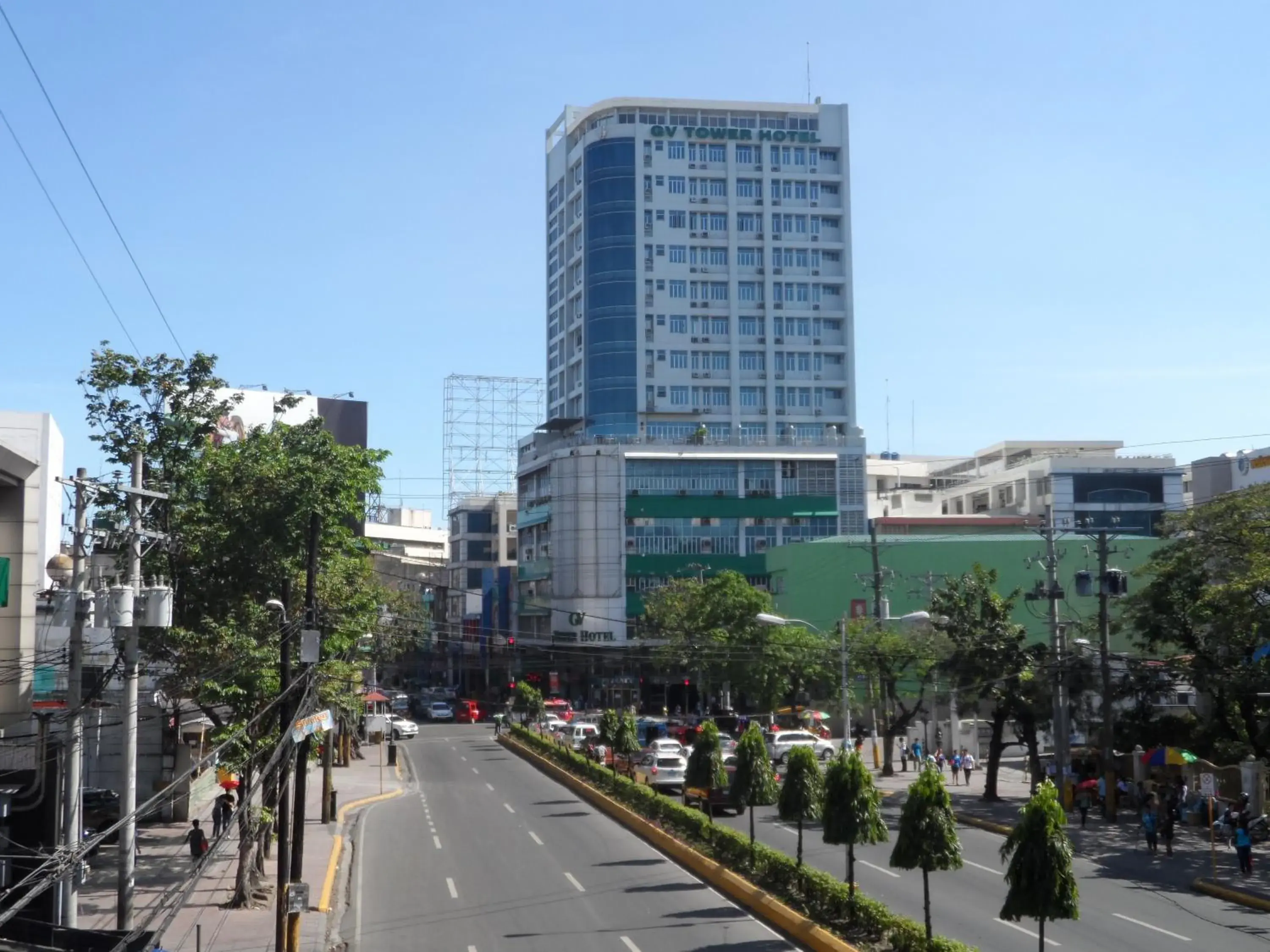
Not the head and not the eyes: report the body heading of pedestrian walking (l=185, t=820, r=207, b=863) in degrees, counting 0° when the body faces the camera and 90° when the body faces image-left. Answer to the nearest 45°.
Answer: approximately 180°

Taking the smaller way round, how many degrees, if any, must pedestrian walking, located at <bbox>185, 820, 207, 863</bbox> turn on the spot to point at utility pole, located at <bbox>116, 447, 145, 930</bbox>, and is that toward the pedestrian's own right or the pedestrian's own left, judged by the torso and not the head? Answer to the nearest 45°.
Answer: approximately 180°

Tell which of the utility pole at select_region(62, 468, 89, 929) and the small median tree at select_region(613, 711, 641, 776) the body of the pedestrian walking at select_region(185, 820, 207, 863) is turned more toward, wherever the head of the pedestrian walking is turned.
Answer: the small median tree

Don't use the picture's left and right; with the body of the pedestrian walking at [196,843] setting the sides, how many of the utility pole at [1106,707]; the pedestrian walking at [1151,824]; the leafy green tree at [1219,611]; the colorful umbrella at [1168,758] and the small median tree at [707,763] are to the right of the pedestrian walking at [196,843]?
5

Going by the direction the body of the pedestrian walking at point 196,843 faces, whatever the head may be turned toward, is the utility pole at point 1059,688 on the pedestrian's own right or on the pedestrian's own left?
on the pedestrian's own right

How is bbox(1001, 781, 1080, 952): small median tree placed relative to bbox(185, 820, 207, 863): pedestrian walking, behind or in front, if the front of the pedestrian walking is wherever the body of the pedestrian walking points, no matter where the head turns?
behind

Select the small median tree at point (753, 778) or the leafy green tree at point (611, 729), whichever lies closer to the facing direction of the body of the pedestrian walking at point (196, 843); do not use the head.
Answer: the leafy green tree

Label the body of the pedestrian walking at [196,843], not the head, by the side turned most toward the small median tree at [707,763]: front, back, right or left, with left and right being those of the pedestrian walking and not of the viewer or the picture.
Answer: right

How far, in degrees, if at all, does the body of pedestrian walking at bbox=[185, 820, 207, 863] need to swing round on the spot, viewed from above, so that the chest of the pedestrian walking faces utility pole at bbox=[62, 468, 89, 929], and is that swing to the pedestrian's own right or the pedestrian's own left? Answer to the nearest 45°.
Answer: approximately 180°

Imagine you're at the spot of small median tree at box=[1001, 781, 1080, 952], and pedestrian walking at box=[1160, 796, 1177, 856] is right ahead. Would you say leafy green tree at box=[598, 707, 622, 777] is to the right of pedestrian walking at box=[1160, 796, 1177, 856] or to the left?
left

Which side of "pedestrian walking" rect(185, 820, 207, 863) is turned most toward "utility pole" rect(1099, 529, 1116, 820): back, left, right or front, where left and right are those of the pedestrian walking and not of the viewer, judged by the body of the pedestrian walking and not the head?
right

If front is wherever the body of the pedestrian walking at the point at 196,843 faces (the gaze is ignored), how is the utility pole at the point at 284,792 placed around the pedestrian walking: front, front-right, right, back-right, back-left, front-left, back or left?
back
